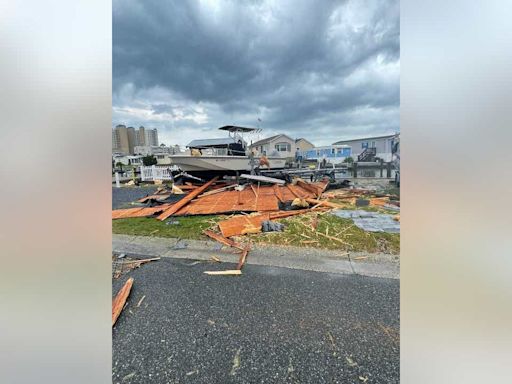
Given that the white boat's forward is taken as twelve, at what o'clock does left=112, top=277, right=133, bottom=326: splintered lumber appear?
The splintered lumber is roughly at 9 o'clock from the white boat.

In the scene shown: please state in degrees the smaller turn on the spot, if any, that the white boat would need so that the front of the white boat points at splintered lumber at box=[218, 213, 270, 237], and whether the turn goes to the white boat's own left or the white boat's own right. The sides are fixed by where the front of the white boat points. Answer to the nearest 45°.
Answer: approximately 90° to the white boat's own left

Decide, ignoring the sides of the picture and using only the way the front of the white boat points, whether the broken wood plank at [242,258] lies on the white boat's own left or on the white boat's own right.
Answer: on the white boat's own left

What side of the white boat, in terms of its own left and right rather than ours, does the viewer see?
left

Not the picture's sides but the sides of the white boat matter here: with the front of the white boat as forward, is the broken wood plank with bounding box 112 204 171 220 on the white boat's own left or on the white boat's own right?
on the white boat's own left

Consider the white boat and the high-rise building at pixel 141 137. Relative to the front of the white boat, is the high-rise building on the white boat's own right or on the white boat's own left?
on the white boat's own right
